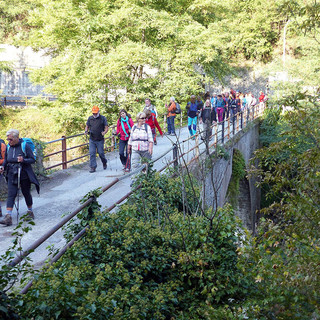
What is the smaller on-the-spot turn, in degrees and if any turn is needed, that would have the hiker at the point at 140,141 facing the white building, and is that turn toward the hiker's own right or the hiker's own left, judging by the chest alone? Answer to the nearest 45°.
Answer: approximately 180°

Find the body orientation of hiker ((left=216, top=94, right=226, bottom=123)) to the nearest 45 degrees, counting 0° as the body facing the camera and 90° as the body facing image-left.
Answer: approximately 45°

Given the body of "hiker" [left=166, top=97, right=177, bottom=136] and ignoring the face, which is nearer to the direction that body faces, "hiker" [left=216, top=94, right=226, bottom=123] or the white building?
the white building

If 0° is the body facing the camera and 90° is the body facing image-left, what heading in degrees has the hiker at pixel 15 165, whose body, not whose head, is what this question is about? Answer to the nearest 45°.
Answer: approximately 45°

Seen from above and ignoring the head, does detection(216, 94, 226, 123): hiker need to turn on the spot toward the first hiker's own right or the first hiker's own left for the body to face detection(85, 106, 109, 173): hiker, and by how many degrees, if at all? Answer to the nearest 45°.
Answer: approximately 45° to the first hiker's own left

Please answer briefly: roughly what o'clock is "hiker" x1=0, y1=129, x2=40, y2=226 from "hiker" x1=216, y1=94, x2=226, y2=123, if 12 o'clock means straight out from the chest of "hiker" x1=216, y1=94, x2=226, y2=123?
"hiker" x1=0, y1=129, x2=40, y2=226 is roughly at 11 o'clock from "hiker" x1=216, y1=94, x2=226, y2=123.

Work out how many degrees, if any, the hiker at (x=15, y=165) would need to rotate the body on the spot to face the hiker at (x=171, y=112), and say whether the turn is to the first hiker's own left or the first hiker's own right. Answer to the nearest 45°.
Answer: approximately 180°

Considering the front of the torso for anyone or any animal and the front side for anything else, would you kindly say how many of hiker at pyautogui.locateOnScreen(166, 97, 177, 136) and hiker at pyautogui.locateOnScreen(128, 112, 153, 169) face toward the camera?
1

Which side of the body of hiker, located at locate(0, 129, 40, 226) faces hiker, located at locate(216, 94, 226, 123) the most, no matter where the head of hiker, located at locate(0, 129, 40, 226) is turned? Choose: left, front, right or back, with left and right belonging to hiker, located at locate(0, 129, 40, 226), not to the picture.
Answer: back

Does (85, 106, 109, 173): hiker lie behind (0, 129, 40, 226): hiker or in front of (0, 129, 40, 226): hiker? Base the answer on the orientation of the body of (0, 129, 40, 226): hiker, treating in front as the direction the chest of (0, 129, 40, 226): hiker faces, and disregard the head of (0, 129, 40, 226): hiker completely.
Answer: behind
